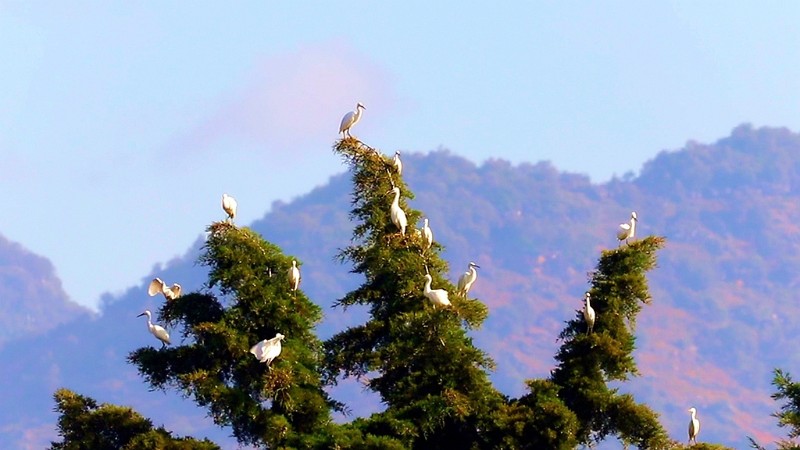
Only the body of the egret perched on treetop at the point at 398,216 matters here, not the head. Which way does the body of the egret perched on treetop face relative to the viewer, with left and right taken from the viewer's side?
facing to the left of the viewer

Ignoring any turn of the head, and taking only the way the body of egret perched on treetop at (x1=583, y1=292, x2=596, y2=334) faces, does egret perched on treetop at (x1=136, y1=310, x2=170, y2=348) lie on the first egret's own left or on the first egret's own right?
on the first egret's own right

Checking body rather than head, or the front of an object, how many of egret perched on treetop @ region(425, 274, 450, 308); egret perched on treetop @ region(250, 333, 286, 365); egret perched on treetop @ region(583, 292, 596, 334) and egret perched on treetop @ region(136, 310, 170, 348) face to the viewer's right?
1

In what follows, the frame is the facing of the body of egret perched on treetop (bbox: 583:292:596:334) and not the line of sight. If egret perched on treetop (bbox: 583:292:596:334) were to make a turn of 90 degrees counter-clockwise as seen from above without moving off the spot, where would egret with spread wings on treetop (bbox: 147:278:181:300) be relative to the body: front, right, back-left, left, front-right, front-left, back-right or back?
back

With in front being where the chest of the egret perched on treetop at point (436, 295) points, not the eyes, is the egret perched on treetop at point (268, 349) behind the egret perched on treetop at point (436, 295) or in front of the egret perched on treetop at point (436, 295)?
in front

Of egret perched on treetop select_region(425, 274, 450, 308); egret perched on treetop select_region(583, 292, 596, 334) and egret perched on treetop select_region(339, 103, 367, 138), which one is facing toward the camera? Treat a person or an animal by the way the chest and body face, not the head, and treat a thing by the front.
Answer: egret perched on treetop select_region(583, 292, 596, 334)

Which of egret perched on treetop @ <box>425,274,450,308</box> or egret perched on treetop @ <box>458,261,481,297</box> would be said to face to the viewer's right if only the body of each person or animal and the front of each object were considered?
egret perched on treetop @ <box>458,261,481,297</box>

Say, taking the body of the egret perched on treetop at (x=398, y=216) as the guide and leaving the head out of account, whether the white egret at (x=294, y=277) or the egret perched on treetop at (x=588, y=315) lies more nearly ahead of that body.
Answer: the white egret

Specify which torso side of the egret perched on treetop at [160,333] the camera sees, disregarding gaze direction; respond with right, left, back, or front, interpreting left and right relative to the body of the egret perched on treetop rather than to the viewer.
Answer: left

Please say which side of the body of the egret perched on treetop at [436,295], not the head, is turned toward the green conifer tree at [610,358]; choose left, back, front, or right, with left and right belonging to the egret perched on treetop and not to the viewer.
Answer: back

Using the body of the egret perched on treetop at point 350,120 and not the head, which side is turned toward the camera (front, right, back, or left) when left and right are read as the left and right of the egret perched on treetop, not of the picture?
right

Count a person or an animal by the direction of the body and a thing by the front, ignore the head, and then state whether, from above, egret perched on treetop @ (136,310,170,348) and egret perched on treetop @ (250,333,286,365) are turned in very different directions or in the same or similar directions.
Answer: very different directions
